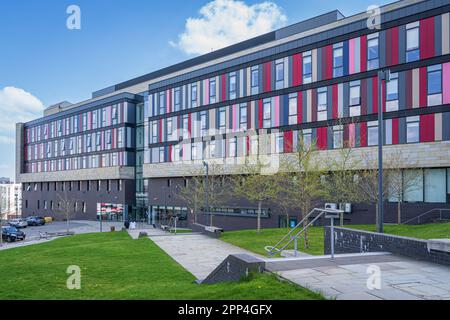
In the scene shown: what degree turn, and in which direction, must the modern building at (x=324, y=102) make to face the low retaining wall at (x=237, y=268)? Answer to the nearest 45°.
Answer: approximately 45° to its left

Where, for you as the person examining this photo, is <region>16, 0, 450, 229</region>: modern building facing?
facing the viewer and to the left of the viewer

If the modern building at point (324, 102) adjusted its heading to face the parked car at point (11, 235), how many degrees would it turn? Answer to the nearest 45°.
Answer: approximately 45° to its right

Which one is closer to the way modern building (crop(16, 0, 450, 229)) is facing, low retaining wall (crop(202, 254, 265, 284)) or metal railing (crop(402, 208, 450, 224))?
the low retaining wall

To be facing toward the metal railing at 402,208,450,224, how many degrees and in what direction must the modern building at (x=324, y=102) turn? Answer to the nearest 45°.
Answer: approximately 90° to its left

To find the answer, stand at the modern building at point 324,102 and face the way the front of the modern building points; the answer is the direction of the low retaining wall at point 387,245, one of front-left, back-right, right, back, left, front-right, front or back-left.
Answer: front-left
